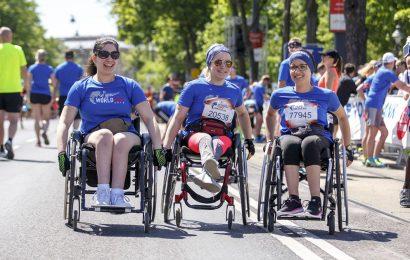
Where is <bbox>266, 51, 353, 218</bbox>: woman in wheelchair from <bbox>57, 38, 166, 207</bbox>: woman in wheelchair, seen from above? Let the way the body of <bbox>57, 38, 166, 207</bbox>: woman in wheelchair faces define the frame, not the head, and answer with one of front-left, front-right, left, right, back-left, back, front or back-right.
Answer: left

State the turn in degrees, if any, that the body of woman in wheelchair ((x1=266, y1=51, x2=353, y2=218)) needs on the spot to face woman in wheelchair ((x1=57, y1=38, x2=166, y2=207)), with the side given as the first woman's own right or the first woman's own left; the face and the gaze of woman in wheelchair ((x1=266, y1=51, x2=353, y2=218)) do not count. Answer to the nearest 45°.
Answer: approximately 90° to the first woman's own right

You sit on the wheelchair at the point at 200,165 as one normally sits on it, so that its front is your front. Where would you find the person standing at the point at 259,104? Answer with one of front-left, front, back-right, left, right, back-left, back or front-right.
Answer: back

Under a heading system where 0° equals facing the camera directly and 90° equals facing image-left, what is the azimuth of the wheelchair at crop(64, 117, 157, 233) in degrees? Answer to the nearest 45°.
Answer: approximately 0°

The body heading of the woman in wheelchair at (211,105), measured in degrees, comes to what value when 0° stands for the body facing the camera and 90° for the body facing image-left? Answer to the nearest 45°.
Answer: approximately 0°
